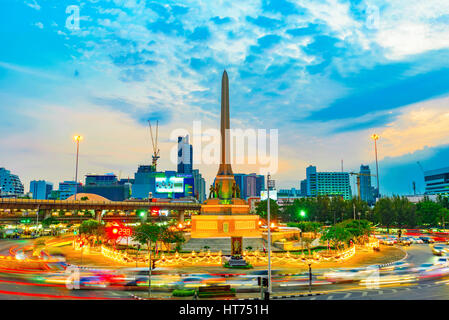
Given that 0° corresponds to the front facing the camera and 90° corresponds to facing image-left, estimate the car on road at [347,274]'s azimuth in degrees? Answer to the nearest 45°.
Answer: approximately 90°

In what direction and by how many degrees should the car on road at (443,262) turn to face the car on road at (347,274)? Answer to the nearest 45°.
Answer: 0° — it already faces it

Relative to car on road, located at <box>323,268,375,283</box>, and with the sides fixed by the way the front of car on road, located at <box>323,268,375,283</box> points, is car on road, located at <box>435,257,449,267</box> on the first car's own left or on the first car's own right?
on the first car's own right

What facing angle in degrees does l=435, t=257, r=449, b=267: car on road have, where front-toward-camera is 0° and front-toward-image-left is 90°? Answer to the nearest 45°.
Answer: approximately 45°
